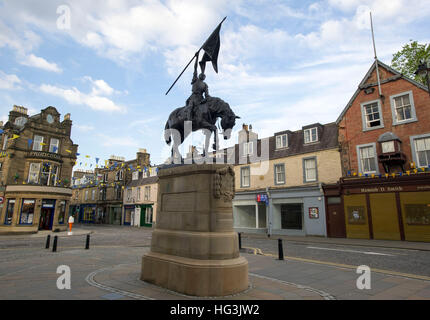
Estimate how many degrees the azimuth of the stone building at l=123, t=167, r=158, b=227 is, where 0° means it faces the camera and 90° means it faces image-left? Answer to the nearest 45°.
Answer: approximately 45°

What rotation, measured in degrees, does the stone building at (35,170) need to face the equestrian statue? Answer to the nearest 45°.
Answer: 0° — it already faces it

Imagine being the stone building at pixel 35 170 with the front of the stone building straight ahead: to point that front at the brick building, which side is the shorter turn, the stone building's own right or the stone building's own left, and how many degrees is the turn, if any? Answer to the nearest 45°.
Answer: approximately 45° to the stone building's own left

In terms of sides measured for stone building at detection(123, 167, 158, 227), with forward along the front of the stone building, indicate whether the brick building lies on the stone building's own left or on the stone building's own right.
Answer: on the stone building's own left

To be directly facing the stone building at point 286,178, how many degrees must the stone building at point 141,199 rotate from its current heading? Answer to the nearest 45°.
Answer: approximately 90° to its left

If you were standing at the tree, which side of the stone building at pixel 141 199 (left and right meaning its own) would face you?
left

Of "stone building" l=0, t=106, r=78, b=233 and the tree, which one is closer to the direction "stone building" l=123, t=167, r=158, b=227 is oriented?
the stone building

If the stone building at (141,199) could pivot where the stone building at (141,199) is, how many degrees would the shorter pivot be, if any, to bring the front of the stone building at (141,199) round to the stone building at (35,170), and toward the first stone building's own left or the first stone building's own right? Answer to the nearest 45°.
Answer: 0° — it already faces it

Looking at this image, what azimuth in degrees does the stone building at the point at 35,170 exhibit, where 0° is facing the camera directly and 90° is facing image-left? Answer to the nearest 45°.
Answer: approximately 0°

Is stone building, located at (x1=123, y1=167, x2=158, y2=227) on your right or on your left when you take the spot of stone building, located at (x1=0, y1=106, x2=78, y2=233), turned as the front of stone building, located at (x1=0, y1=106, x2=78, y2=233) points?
on your left

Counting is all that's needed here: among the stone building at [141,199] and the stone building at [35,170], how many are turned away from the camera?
0

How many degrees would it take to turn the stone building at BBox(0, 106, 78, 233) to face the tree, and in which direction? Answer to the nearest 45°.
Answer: approximately 45° to its left

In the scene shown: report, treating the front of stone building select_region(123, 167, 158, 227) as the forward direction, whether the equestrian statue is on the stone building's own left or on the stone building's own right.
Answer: on the stone building's own left
